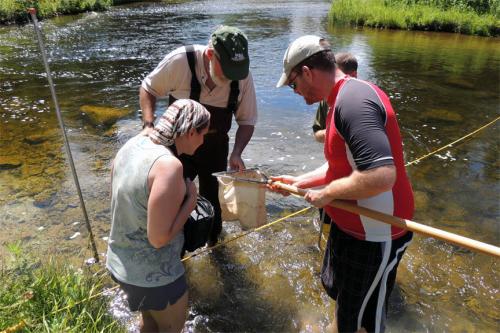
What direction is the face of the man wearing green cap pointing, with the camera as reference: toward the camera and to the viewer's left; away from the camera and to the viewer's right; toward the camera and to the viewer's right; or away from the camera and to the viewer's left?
toward the camera and to the viewer's right

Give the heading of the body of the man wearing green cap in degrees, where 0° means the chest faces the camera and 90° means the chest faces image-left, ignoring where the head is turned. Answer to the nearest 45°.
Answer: approximately 315°

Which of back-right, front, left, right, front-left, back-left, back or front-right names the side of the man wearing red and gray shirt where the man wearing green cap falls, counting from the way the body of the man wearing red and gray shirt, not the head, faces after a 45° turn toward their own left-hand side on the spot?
right

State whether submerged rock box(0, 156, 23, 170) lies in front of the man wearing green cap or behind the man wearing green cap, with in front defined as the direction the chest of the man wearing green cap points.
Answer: behind

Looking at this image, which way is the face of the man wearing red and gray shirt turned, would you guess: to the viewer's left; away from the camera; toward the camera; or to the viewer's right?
to the viewer's left

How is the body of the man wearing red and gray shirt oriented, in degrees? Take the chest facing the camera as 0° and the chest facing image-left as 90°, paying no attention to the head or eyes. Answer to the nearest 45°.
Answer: approximately 90°

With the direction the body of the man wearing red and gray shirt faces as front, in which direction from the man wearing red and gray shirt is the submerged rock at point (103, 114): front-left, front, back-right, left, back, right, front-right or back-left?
front-right

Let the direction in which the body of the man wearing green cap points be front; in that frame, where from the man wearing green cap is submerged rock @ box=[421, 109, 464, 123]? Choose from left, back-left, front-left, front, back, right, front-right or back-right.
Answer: left
